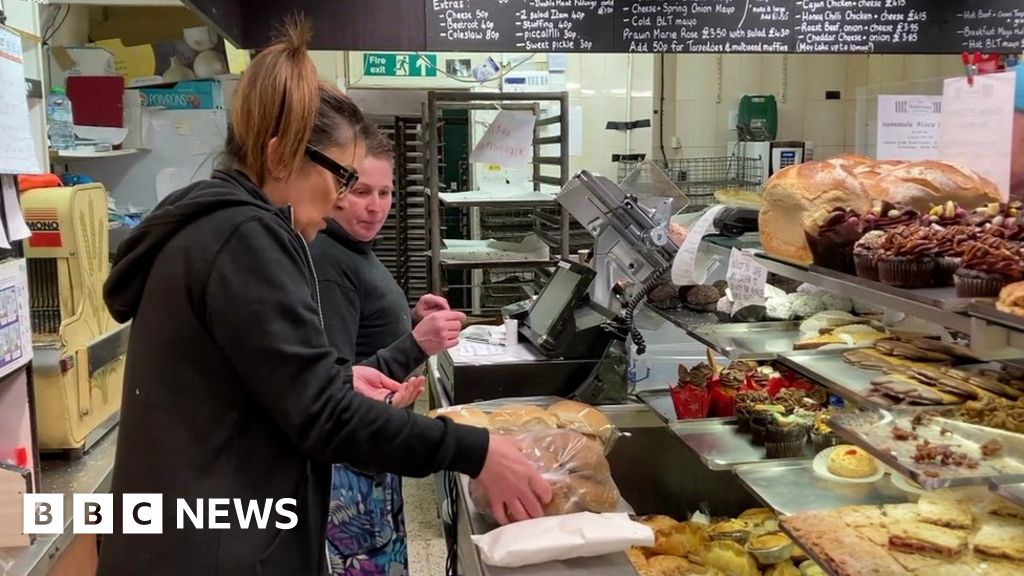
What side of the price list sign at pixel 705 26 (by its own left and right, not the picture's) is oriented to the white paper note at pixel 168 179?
right

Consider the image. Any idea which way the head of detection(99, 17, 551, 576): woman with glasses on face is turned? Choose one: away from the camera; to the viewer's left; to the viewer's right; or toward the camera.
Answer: to the viewer's right

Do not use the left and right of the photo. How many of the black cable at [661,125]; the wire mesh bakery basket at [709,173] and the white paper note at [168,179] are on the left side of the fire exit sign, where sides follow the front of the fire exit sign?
2

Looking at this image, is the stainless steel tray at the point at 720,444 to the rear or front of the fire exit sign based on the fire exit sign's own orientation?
to the front

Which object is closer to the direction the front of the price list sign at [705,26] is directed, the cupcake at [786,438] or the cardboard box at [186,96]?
the cupcake

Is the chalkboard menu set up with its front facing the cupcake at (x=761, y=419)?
yes

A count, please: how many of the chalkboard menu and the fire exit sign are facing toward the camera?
2

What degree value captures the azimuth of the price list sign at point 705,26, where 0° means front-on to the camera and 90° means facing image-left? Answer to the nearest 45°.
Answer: approximately 0°

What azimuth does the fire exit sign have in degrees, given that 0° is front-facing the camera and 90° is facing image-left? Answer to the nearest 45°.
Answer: approximately 0°

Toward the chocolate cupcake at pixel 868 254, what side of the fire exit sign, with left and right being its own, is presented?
front

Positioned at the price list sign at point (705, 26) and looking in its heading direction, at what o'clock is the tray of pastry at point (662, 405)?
The tray of pastry is roughly at 12 o'clock from the price list sign.
